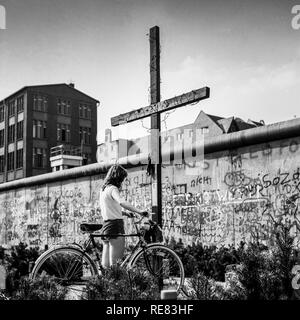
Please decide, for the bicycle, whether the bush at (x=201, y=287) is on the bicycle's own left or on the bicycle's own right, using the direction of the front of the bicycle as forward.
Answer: on the bicycle's own right

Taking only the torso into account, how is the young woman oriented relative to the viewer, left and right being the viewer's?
facing away from the viewer and to the right of the viewer

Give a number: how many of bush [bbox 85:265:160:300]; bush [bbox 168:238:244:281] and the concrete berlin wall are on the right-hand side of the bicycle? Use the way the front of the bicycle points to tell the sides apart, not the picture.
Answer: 1

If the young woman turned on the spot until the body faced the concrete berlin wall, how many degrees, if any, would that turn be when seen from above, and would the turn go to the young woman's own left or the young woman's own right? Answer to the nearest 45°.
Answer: approximately 90° to the young woman's own left

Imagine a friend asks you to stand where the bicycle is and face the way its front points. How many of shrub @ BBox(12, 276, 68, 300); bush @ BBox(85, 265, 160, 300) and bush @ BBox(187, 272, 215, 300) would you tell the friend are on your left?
0

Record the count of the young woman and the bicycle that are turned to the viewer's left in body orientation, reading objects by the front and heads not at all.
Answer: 0

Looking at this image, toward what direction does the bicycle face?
to the viewer's right

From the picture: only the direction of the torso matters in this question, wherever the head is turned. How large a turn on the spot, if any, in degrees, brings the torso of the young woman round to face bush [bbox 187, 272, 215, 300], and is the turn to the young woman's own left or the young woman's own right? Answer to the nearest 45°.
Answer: approximately 45° to the young woman's own right

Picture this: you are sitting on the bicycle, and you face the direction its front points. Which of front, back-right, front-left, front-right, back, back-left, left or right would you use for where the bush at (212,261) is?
front-left

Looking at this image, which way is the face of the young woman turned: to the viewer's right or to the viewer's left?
to the viewer's right

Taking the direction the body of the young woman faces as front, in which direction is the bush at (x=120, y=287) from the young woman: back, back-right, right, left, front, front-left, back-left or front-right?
back-right

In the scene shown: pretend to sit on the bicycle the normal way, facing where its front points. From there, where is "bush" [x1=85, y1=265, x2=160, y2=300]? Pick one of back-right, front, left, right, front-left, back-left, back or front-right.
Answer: right
